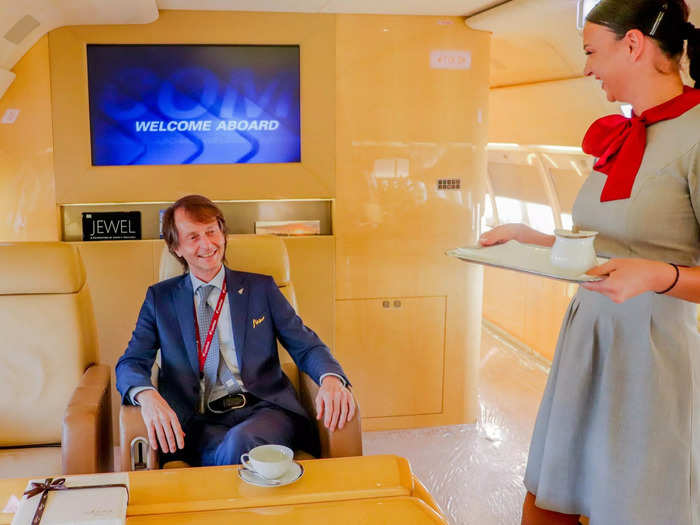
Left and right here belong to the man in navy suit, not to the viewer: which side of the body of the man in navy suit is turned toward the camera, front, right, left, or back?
front

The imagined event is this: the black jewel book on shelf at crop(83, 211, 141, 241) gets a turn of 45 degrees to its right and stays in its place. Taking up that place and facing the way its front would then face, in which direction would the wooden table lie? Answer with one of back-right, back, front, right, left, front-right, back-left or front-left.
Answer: front-left

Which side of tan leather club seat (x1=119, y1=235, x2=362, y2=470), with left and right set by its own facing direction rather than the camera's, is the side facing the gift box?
front

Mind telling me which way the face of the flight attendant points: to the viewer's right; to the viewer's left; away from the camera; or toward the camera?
to the viewer's left

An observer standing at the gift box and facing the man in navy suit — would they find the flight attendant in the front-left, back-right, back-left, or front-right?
front-right

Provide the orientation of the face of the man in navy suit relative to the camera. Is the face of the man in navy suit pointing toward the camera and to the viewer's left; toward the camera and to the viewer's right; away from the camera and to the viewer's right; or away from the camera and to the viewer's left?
toward the camera and to the viewer's right

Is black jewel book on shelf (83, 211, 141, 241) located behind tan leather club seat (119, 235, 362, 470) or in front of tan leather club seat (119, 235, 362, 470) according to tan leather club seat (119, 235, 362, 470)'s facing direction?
behind

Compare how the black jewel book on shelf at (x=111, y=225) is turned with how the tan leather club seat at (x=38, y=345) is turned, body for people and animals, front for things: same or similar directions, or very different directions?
same or similar directions

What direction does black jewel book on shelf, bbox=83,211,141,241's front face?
toward the camera

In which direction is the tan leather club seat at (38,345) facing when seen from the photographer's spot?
facing the viewer

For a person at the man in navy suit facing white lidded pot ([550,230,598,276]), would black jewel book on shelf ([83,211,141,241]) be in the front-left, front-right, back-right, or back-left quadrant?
back-left

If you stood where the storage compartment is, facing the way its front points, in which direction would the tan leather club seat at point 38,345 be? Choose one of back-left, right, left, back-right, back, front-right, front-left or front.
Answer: front-right

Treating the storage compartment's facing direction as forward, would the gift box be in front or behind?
in front

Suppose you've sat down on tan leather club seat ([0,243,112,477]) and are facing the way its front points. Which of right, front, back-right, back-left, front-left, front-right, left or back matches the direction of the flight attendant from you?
front-left
